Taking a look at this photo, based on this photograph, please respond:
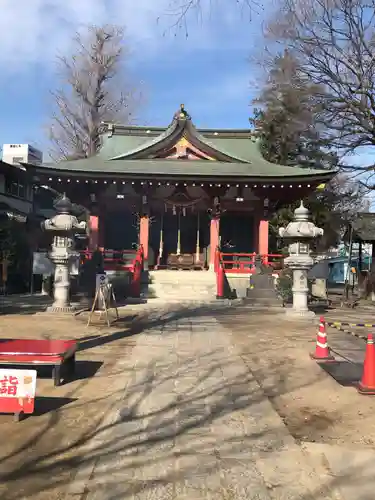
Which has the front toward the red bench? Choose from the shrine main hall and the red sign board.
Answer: the shrine main hall

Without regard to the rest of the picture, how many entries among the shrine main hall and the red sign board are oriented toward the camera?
2

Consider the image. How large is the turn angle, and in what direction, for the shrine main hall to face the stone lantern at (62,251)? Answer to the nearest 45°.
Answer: approximately 45° to its right

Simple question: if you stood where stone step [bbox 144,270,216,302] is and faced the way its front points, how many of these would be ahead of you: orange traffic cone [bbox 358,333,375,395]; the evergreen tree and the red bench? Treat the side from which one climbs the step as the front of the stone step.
2

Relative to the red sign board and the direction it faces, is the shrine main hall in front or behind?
behind

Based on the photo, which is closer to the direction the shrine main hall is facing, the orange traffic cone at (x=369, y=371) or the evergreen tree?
the orange traffic cone

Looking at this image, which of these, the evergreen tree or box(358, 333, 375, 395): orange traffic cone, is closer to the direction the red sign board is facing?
the orange traffic cone

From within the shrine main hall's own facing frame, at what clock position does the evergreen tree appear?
The evergreen tree is roughly at 8 o'clock from the shrine main hall.

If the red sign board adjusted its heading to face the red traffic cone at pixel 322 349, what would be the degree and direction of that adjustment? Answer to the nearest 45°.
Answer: approximately 90° to its left
